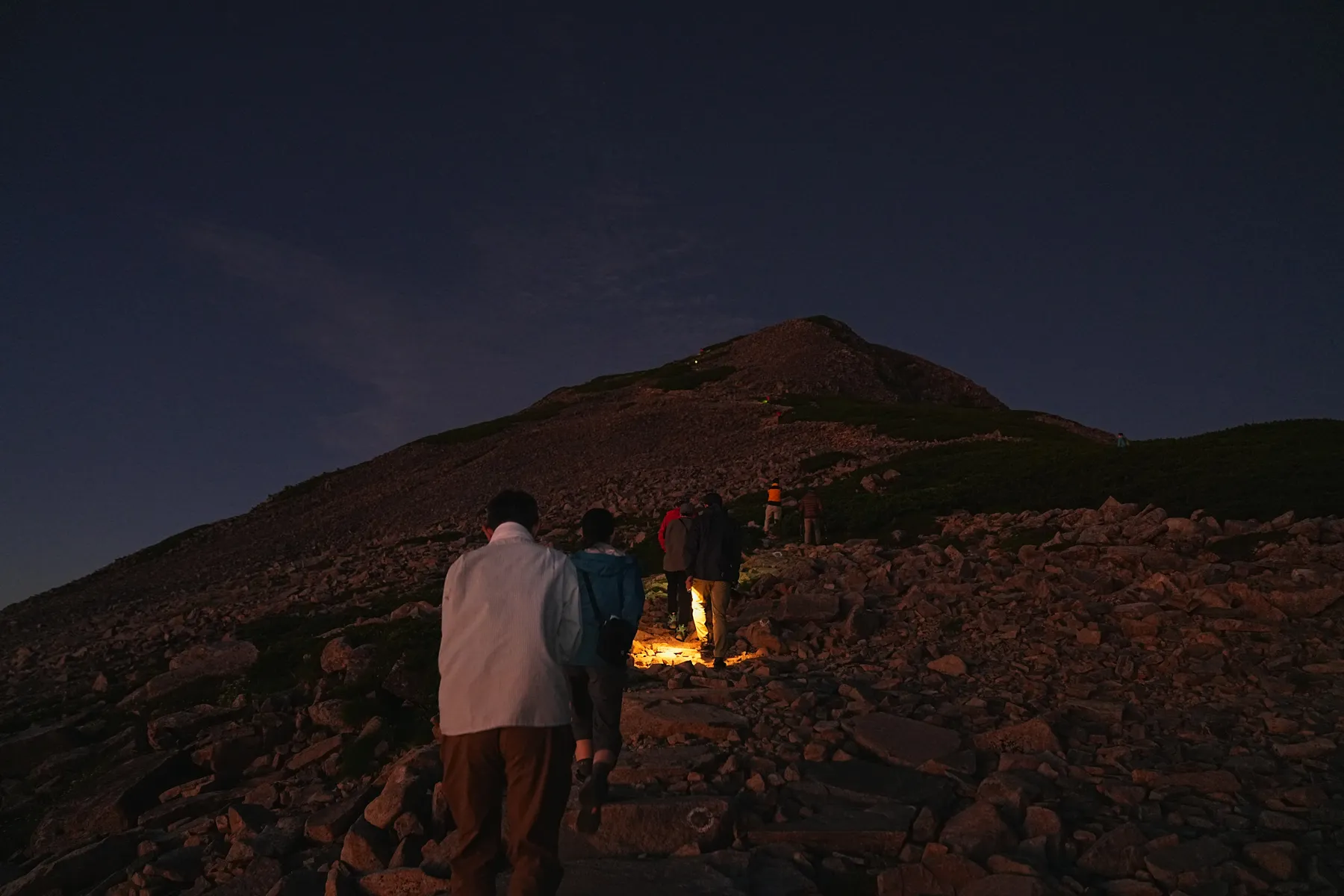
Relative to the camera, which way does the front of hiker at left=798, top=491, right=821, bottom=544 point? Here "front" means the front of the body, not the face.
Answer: away from the camera

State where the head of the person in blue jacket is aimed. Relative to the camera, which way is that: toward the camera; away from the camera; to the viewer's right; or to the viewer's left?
away from the camera

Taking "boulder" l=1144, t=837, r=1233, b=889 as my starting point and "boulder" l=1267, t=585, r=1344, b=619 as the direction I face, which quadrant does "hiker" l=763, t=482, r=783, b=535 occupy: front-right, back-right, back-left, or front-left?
front-left

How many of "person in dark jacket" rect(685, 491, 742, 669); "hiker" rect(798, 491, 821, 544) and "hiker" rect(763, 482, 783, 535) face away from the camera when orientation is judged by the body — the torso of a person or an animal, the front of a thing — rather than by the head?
3

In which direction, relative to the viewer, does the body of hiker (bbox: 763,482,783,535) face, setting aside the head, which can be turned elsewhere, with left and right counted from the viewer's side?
facing away from the viewer

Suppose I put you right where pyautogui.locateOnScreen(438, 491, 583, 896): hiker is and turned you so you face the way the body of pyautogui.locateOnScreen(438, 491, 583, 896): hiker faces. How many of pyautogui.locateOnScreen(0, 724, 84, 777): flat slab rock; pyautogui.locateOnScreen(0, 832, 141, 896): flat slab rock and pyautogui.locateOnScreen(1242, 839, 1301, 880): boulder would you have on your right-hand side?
1

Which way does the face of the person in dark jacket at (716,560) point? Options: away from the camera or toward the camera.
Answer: away from the camera

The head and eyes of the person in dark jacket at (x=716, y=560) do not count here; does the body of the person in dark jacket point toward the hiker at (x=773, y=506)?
yes

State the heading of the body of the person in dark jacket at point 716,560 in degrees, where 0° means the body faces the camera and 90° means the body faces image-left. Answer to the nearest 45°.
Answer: approximately 180°

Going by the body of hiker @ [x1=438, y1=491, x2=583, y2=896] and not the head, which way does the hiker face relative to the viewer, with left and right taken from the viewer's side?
facing away from the viewer

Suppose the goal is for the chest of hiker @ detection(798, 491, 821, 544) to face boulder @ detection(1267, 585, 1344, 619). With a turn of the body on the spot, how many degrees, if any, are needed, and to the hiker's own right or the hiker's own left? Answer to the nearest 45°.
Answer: approximately 135° to the hiker's own right

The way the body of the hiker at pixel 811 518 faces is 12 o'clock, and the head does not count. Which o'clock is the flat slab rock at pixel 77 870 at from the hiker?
The flat slab rock is roughly at 7 o'clock from the hiker.

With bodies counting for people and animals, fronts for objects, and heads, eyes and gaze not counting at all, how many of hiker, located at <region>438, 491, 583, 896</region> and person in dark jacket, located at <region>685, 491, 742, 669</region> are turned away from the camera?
2

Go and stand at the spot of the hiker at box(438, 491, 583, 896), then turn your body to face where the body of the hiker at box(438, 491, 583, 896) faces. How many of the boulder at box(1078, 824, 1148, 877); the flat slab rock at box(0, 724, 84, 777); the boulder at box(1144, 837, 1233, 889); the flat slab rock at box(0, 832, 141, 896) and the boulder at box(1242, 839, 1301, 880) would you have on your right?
3

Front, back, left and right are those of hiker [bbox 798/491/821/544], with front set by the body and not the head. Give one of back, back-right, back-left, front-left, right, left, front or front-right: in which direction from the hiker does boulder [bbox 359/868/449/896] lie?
back

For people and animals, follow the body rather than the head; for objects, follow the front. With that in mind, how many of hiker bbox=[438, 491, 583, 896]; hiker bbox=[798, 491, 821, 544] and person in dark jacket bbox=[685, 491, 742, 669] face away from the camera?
3

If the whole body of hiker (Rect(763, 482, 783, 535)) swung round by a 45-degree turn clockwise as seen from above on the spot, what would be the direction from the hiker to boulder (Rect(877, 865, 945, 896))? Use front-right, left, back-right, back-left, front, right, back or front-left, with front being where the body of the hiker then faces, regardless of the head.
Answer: back-right

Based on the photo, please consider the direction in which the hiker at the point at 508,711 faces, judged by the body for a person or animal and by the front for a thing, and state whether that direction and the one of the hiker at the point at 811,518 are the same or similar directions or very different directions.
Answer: same or similar directions

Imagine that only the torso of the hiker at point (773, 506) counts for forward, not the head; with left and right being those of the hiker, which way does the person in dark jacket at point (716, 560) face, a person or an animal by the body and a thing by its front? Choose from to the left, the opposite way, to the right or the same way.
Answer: the same way

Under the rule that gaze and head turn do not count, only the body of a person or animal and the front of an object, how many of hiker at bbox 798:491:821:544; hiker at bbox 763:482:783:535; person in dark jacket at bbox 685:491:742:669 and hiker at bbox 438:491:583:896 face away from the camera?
4

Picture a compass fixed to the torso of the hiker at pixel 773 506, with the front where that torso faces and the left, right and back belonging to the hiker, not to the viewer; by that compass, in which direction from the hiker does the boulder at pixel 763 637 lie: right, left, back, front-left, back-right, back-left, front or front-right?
back
